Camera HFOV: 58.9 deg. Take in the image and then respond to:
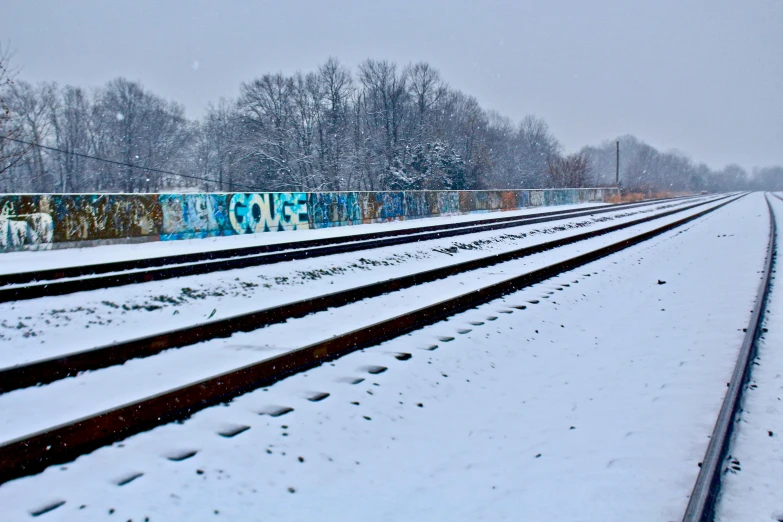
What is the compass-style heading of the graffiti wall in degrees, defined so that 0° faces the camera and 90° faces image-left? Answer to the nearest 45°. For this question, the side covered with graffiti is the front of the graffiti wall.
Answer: approximately 315°
